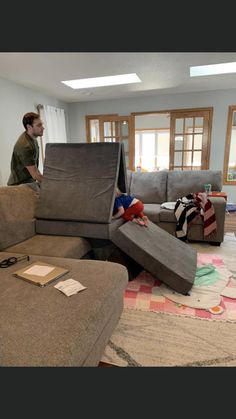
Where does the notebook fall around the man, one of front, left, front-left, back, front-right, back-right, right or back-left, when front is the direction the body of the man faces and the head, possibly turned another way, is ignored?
right

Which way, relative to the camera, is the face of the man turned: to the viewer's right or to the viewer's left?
to the viewer's right

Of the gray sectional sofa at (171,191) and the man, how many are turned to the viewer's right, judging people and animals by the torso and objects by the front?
1

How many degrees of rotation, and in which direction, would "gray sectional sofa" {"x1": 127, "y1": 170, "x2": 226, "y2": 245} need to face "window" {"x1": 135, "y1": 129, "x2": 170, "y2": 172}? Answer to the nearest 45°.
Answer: approximately 180°

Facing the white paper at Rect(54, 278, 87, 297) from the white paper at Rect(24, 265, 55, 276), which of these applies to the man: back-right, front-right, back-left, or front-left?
back-left

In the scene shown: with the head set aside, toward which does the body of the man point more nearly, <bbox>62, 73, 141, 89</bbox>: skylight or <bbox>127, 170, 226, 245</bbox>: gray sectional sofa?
the gray sectional sofa

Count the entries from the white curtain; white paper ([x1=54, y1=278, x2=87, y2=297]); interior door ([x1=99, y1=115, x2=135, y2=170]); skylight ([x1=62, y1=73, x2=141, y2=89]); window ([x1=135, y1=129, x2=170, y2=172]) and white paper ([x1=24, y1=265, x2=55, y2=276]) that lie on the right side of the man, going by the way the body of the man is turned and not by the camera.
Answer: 2

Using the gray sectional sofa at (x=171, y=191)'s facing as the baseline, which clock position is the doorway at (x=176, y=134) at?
The doorway is roughly at 6 o'clock from the gray sectional sofa.

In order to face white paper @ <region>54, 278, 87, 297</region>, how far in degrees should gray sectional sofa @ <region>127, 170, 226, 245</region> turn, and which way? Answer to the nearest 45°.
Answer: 0° — it already faces it

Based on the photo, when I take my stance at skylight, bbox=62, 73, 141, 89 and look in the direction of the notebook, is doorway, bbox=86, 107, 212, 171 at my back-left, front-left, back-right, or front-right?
back-left

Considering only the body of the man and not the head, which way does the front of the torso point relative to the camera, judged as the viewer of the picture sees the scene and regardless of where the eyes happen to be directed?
to the viewer's right

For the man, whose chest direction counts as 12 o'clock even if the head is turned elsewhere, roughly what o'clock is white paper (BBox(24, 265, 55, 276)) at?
The white paper is roughly at 3 o'clock from the man.
